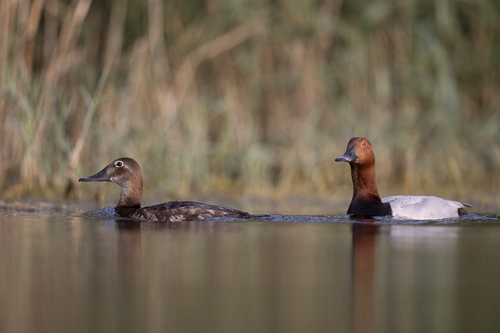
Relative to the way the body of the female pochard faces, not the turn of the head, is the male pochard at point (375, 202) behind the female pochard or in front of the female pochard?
behind

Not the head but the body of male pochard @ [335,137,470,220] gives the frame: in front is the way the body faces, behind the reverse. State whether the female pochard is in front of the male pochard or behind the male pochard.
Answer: in front

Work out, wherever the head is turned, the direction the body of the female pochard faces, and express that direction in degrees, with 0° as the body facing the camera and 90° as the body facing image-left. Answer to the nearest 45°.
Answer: approximately 90°

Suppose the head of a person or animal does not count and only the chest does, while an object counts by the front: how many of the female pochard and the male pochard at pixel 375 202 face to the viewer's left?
2

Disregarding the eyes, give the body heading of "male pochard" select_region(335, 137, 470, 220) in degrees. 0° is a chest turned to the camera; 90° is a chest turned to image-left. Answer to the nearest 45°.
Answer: approximately 90°
